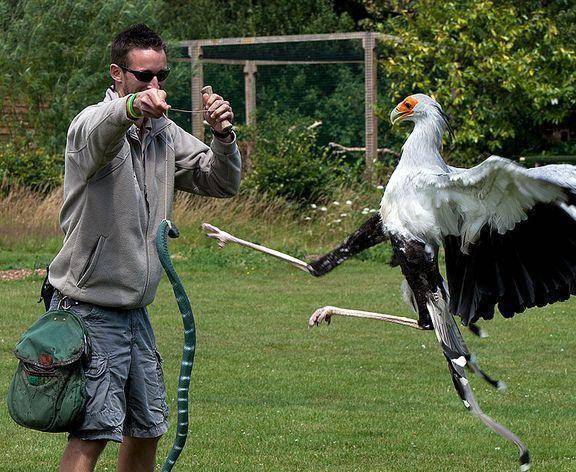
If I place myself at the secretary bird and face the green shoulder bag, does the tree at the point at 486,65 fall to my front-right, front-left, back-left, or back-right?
back-right

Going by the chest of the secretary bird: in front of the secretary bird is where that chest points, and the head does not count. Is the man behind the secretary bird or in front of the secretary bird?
in front

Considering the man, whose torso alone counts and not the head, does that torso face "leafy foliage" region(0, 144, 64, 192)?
no

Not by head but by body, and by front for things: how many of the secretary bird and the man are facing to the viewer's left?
1

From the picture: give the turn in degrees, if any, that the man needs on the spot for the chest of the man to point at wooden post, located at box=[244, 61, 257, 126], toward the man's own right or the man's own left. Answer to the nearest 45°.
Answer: approximately 135° to the man's own left

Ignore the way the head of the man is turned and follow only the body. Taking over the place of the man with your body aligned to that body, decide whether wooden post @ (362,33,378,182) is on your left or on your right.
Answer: on your left

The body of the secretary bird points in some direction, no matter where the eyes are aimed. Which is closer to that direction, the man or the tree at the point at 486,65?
the man

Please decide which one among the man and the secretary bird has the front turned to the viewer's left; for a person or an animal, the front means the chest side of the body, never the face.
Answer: the secretary bird

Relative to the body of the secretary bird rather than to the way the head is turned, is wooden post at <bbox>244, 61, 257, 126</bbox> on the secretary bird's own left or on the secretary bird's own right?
on the secretary bird's own right

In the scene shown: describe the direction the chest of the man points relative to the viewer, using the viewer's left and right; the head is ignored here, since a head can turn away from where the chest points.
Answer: facing the viewer and to the right of the viewer

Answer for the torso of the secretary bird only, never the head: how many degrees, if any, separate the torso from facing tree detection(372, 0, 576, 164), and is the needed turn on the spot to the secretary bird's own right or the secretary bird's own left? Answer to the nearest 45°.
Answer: approximately 90° to the secretary bird's own right

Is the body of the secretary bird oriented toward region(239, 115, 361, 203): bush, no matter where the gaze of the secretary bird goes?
no

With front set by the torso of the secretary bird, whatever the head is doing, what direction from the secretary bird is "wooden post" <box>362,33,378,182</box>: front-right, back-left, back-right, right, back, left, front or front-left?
right

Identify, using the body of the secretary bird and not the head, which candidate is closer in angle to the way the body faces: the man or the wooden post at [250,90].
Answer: the man

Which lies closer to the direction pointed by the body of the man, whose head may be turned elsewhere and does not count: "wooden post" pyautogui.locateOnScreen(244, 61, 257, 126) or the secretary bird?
the secretary bird

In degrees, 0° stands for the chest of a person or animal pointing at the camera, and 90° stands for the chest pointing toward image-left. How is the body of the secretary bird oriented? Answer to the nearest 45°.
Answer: approximately 90°

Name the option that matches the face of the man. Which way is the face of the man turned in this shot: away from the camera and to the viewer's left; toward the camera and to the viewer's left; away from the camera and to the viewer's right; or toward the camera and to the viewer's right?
toward the camera and to the viewer's right
